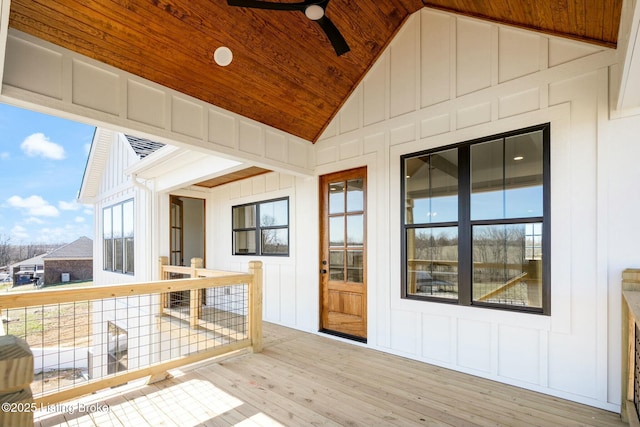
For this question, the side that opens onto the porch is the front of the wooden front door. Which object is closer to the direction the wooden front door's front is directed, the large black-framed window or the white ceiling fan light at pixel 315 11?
the white ceiling fan light

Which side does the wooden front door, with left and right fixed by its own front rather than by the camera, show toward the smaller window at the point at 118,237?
right

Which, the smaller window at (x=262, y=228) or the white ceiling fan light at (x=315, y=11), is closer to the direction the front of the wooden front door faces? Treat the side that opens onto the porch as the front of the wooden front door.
the white ceiling fan light

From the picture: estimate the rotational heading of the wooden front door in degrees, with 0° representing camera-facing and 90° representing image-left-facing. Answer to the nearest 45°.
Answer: approximately 45°

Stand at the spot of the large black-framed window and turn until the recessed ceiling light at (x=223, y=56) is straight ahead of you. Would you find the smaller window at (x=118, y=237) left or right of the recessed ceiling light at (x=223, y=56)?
right

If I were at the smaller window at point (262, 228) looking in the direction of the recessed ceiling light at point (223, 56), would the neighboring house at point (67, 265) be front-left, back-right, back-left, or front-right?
back-right

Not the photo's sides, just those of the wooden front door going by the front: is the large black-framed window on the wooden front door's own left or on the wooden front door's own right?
on the wooden front door's own left

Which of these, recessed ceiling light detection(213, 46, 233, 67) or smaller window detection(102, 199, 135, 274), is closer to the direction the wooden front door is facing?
the recessed ceiling light
